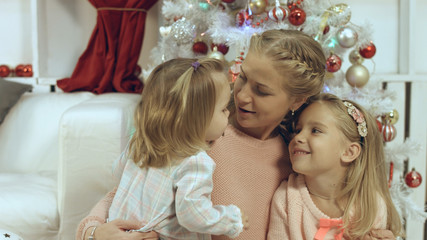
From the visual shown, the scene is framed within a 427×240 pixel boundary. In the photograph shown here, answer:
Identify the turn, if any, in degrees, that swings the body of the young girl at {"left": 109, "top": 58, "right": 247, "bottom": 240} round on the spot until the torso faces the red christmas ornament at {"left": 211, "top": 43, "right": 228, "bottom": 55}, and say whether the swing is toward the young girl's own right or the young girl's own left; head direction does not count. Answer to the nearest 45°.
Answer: approximately 45° to the young girl's own left

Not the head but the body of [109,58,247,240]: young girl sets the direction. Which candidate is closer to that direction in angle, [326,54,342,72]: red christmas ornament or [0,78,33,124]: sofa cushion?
the red christmas ornament

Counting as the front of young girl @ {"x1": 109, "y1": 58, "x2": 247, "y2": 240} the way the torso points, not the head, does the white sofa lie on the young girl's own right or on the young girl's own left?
on the young girl's own left

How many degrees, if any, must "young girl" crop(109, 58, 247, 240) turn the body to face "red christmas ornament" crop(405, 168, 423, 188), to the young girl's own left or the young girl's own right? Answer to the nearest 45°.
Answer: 0° — they already face it

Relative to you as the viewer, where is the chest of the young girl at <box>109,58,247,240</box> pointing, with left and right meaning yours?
facing away from the viewer and to the right of the viewer

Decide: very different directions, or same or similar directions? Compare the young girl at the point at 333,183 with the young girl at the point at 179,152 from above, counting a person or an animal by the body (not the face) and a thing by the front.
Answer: very different directions

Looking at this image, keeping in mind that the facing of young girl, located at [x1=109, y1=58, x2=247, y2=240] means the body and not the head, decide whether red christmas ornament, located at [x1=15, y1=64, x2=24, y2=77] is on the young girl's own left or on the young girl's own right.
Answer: on the young girl's own left

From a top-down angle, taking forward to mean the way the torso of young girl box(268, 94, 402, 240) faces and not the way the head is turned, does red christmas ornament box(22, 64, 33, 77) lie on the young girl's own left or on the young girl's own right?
on the young girl's own right

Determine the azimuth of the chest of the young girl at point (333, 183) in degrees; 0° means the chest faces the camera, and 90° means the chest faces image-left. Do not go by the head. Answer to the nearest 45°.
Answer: approximately 45°
